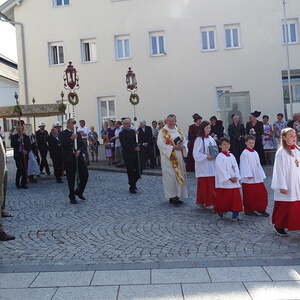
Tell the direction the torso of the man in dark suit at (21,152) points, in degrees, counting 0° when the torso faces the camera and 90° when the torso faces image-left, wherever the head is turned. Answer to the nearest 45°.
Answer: approximately 0°

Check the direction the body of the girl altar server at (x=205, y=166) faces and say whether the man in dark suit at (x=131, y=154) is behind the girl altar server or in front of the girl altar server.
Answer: behind

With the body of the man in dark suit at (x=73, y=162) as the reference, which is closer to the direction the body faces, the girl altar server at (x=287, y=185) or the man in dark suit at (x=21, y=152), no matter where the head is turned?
the girl altar server

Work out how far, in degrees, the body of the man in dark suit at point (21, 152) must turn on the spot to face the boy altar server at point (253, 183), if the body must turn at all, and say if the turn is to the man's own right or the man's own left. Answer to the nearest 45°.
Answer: approximately 45° to the man's own left
